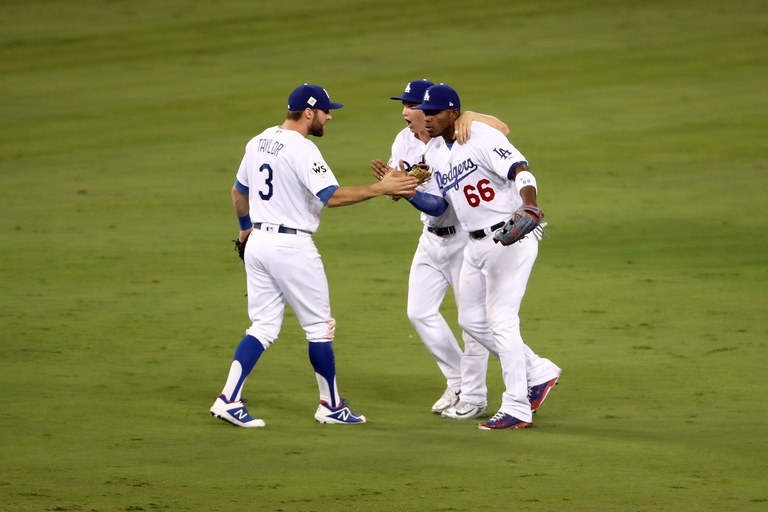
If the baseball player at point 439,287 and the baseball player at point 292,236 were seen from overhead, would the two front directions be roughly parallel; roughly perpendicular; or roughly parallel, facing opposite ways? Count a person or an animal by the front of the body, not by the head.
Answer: roughly parallel, facing opposite ways

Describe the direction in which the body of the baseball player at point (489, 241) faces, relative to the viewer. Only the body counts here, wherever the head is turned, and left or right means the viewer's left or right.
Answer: facing the viewer and to the left of the viewer

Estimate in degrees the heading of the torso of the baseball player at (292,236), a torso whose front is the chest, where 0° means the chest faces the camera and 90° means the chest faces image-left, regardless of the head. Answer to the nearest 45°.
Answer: approximately 225°

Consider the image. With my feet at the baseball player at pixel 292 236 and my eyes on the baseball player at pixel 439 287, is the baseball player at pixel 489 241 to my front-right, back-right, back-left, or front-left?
front-right

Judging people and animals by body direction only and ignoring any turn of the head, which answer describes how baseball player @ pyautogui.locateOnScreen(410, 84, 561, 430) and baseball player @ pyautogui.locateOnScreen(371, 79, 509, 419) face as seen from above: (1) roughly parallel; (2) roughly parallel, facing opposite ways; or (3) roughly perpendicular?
roughly parallel

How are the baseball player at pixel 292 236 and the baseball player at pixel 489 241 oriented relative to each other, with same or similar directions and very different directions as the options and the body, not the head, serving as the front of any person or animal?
very different directions

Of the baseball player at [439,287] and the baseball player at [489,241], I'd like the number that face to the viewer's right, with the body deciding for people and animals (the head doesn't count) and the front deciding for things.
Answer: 0

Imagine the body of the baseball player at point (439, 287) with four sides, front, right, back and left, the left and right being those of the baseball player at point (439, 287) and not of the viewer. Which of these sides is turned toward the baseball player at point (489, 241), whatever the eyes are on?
left

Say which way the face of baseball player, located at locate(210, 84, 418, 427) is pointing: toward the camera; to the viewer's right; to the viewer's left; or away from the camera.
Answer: to the viewer's right

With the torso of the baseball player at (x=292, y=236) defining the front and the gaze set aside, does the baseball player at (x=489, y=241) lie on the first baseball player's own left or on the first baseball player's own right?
on the first baseball player's own right

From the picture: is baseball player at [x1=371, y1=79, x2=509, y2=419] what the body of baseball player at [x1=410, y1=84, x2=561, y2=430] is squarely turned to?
no
